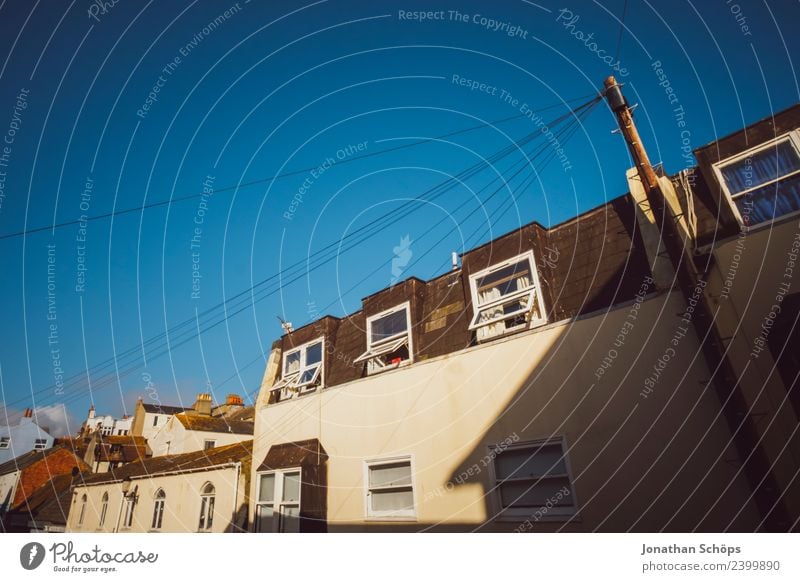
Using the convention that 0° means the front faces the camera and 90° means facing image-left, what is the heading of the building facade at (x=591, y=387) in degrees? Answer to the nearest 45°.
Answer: approximately 45°

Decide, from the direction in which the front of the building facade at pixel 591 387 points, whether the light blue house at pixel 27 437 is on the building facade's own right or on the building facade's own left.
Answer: on the building facade's own right

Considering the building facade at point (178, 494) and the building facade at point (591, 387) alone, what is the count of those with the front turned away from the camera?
0

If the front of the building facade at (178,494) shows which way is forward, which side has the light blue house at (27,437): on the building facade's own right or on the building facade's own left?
on the building facade's own right

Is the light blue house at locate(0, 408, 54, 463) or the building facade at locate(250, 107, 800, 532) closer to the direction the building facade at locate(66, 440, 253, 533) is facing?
the building facade

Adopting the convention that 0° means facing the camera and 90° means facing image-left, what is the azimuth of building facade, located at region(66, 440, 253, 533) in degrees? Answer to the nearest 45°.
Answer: approximately 45°
